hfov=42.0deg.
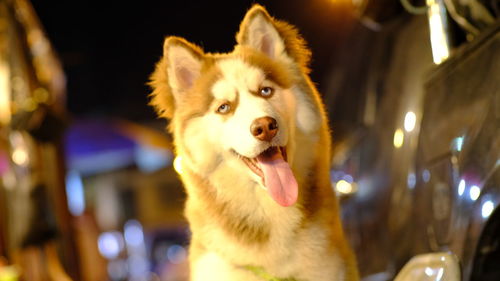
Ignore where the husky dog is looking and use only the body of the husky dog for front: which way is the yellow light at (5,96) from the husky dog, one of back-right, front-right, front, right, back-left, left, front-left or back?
back-right

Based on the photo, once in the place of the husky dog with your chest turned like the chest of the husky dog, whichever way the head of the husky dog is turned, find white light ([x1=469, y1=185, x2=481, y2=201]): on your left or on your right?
on your left

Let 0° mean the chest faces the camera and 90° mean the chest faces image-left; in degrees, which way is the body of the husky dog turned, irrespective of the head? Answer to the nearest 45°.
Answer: approximately 0°

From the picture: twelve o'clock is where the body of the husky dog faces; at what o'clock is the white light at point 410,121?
The white light is roughly at 7 o'clock from the husky dog.

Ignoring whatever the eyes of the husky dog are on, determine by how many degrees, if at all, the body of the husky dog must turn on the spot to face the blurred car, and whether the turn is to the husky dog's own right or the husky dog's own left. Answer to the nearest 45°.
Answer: approximately 135° to the husky dog's own left
